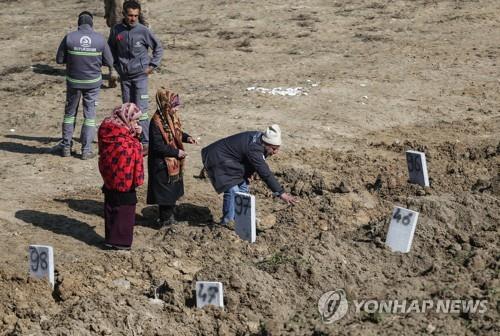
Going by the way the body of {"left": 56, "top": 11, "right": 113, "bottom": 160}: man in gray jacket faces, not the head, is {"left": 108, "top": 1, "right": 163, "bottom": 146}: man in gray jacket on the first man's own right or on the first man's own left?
on the first man's own right

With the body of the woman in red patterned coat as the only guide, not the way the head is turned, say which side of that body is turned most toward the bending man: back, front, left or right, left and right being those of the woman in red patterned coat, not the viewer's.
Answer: front

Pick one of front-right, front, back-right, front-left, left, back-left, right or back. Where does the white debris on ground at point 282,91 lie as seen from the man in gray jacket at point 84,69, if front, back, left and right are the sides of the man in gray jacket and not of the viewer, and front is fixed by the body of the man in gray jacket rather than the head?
front-right

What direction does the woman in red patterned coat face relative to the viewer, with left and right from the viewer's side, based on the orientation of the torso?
facing to the right of the viewer

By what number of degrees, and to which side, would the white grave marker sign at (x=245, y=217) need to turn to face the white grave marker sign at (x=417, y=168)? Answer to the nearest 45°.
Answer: approximately 180°

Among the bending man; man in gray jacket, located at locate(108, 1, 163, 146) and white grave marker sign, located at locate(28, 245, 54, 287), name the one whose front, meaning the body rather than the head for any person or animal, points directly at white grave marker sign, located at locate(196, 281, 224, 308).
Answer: the man in gray jacket

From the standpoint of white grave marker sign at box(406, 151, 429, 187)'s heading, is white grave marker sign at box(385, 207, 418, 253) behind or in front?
in front

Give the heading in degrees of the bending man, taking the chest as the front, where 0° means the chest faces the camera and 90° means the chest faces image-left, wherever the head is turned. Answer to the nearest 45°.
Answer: approximately 270°

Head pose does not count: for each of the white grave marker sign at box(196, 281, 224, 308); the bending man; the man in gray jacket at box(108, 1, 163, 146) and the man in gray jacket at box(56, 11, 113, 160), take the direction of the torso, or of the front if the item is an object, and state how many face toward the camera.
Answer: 2

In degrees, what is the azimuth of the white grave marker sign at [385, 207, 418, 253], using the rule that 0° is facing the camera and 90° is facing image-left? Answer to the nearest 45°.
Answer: approximately 0°

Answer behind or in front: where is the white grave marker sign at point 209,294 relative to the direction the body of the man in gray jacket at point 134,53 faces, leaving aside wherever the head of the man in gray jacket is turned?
in front

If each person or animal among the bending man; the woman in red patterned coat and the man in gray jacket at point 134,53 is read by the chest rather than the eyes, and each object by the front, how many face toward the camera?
1

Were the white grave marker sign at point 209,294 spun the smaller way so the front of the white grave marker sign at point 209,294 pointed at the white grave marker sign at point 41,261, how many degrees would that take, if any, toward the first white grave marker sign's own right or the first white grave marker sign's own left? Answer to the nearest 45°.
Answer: approximately 90° to the first white grave marker sign's own right

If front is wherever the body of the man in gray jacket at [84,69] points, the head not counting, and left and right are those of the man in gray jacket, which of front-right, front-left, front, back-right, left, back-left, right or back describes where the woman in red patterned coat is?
back

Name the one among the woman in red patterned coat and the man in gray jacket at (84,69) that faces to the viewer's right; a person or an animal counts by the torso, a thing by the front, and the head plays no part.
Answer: the woman in red patterned coat
